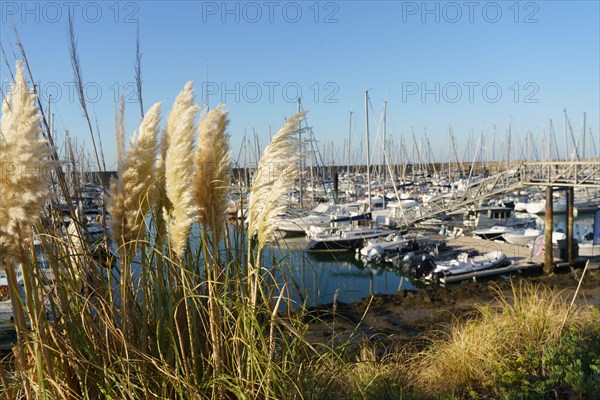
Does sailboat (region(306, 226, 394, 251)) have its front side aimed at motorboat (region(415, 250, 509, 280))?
no

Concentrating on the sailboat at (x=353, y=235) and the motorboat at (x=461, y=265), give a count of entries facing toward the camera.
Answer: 0

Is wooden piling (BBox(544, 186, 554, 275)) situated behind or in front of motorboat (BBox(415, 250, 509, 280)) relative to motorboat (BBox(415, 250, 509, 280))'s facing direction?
in front

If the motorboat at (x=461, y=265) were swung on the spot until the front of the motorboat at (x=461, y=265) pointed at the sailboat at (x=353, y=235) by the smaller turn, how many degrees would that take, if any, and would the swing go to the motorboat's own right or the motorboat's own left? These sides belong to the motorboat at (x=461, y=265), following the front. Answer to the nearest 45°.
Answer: approximately 90° to the motorboat's own left

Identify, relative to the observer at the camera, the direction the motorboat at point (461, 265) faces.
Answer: facing away from the viewer and to the right of the viewer

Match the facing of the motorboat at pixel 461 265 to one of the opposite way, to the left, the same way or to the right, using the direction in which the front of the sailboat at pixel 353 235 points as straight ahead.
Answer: the same way
